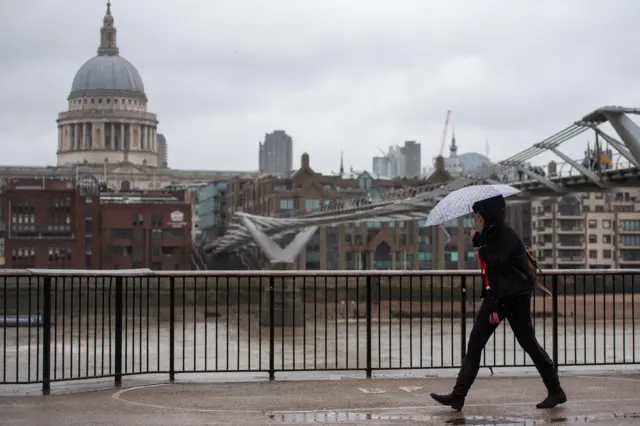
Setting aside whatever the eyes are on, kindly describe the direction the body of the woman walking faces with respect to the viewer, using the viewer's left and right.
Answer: facing to the left of the viewer

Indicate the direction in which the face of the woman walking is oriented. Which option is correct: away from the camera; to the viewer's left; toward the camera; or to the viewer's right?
to the viewer's left
